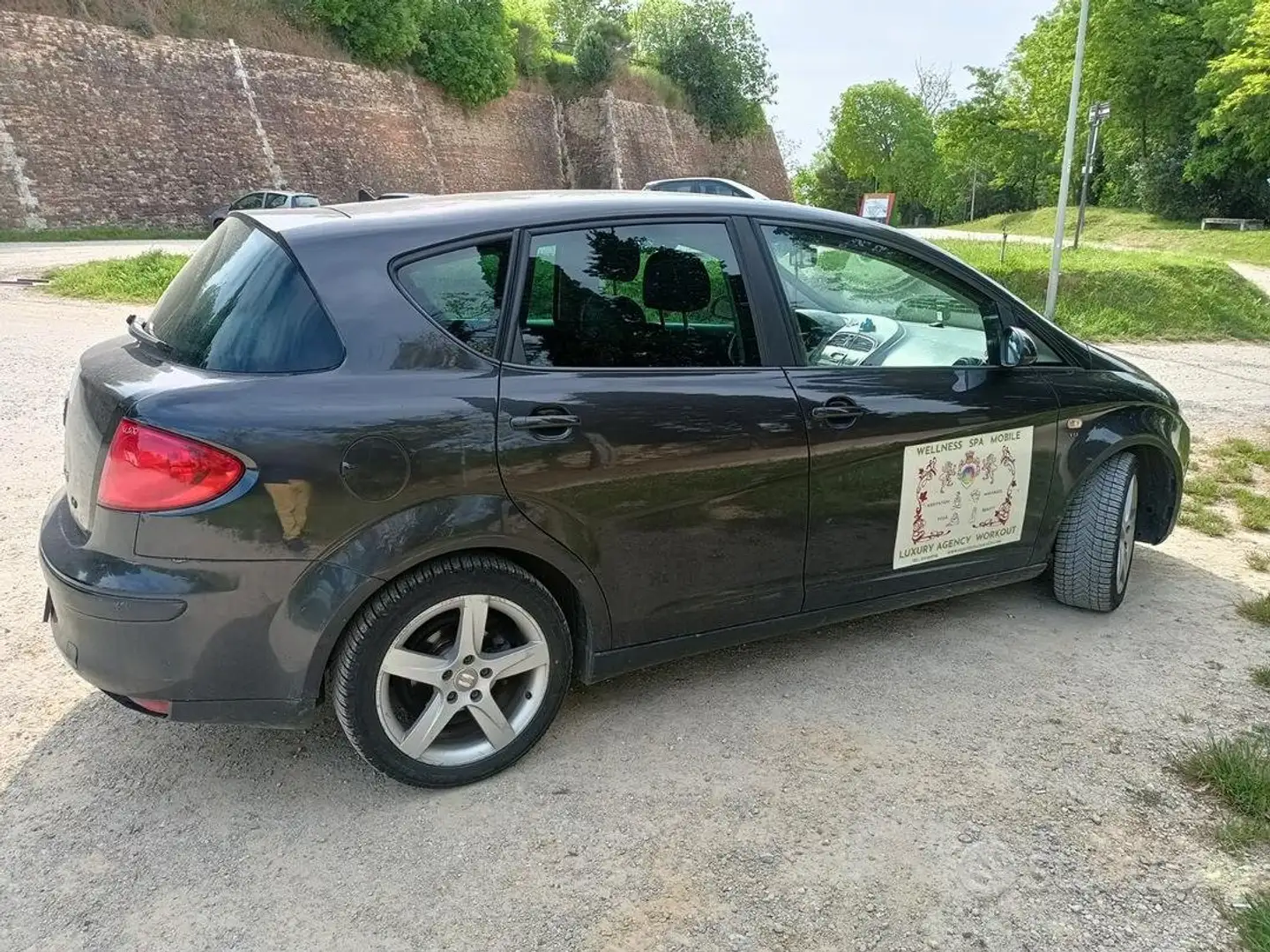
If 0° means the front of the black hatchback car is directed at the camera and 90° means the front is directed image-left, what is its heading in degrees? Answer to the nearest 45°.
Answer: approximately 225°

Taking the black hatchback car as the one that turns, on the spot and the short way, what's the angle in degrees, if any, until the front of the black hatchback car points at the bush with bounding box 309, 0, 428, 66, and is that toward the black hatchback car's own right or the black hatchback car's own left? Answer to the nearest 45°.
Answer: approximately 45° to the black hatchback car's own left

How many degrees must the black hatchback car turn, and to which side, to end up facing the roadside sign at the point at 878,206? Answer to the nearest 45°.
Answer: approximately 45° to its left

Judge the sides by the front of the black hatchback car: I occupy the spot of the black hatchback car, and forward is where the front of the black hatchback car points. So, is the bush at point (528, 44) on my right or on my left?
on my left

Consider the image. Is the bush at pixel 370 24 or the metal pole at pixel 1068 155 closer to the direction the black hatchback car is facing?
the metal pole
